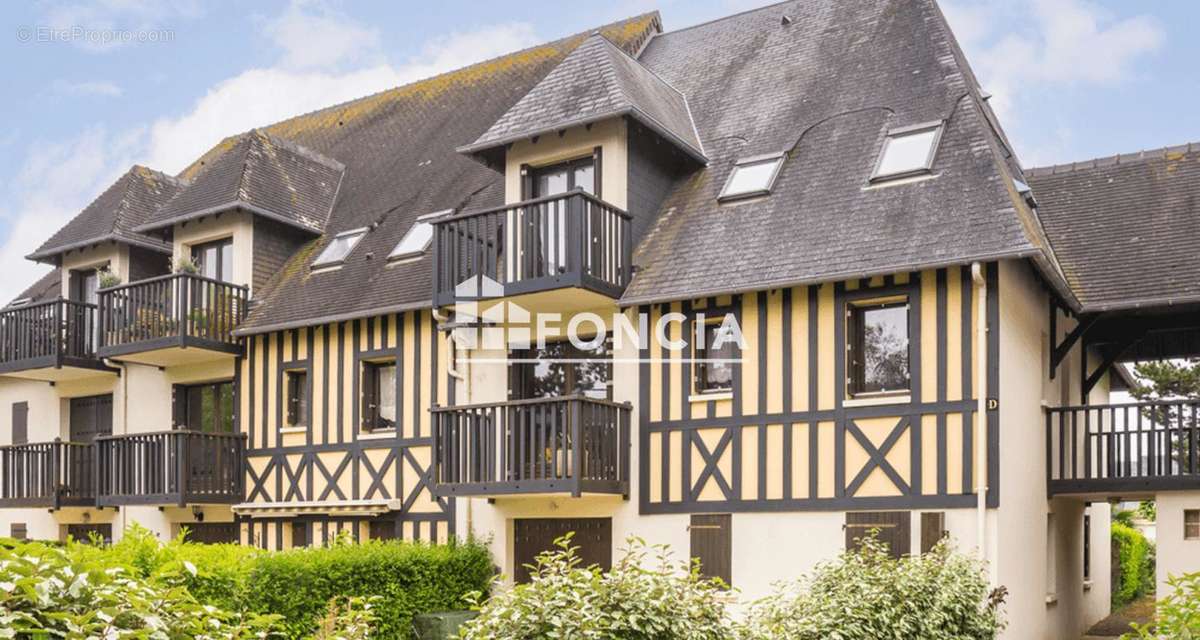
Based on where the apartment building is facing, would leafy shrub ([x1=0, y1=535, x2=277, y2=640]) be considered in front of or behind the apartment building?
in front

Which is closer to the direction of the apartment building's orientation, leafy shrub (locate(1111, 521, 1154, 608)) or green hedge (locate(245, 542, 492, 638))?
the green hedge

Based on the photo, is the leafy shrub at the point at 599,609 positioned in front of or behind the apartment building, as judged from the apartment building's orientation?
in front

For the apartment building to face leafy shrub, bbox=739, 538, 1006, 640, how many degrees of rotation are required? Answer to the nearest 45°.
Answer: approximately 45° to its left

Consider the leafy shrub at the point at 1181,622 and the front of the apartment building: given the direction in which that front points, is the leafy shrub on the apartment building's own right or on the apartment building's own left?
on the apartment building's own left
